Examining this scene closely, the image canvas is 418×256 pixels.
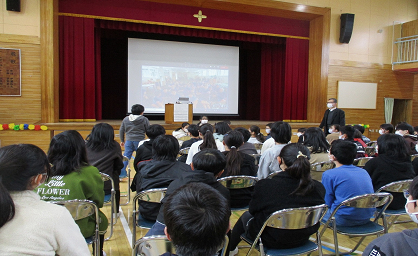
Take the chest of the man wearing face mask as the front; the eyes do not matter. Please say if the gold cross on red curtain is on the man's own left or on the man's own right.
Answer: on the man's own right

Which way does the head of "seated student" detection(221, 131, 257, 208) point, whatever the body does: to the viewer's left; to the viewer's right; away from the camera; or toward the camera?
away from the camera

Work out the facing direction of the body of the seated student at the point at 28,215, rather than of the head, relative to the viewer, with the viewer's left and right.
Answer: facing away from the viewer and to the right of the viewer

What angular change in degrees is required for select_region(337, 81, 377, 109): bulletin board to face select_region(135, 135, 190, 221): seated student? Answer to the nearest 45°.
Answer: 0° — it already faces them

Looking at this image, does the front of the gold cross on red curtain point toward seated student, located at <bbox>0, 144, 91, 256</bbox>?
yes

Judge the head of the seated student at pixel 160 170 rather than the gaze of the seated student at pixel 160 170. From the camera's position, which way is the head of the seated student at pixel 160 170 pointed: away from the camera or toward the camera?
away from the camera

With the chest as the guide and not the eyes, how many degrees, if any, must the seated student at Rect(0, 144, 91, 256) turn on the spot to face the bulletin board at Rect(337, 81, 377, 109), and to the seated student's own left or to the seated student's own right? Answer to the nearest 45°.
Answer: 0° — they already face it

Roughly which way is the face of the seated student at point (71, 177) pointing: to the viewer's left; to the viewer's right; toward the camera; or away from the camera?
away from the camera

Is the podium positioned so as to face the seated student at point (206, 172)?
yes

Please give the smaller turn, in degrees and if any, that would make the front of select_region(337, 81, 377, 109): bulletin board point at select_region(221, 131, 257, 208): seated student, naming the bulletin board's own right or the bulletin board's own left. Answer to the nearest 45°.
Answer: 0° — it already faces them
